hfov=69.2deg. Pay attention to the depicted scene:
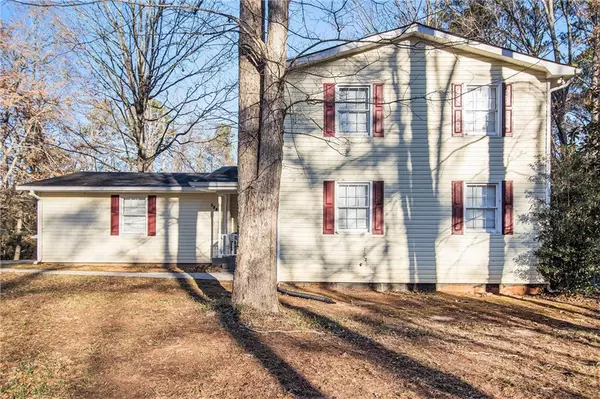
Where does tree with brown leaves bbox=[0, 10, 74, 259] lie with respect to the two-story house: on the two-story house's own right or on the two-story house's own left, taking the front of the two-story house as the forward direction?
on the two-story house's own right

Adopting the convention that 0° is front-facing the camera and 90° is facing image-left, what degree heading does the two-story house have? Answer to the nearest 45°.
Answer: approximately 0°
